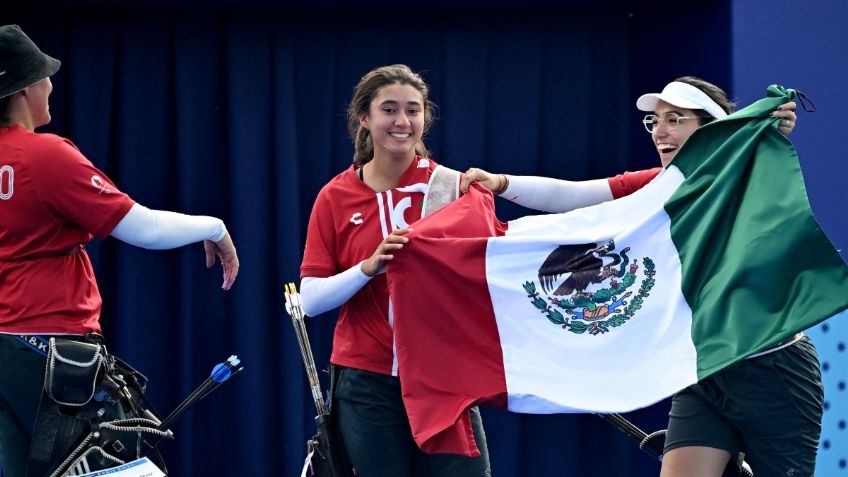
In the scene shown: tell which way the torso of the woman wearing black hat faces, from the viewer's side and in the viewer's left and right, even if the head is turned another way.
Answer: facing away from the viewer and to the right of the viewer

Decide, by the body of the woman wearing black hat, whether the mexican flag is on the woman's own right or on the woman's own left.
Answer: on the woman's own right

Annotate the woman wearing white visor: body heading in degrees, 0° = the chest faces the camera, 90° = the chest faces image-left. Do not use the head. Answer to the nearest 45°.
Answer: approximately 45°

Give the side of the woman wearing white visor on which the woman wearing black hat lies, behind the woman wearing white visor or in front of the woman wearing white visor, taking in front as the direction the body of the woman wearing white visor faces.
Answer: in front
